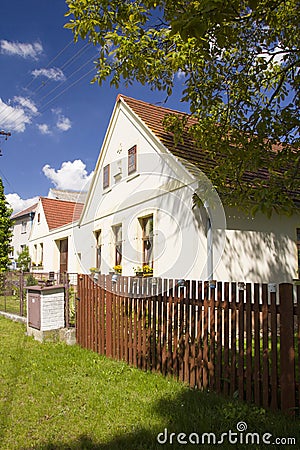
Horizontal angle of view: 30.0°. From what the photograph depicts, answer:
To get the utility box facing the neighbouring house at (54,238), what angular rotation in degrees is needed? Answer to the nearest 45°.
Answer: approximately 135° to its right

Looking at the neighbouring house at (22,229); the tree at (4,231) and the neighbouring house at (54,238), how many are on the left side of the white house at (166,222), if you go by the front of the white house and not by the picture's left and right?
0

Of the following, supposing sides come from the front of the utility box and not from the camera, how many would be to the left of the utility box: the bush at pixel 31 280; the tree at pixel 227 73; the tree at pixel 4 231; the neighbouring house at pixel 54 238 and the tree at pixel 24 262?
1

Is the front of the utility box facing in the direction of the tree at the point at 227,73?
no

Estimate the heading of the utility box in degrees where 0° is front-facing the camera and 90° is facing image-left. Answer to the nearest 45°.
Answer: approximately 45°

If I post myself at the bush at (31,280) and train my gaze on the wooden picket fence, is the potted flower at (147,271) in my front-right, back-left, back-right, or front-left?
front-left

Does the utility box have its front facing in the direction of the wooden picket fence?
no

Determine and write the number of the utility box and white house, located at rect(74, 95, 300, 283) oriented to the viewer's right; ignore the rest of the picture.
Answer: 0

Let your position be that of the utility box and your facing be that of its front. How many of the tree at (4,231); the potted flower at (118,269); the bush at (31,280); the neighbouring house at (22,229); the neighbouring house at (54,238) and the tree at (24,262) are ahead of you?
0

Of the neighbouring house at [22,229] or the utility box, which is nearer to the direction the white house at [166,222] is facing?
the utility box

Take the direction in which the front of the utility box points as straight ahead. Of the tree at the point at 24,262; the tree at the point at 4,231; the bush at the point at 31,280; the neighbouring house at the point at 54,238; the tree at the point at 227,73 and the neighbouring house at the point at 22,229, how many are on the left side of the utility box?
1

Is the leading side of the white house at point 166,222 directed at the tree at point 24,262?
no

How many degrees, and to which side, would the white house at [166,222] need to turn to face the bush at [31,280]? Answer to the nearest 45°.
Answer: approximately 90° to its right

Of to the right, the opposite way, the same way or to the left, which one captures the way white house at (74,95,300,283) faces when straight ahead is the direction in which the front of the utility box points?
the same way

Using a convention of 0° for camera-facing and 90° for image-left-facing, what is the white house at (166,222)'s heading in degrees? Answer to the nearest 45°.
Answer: approximately 45°

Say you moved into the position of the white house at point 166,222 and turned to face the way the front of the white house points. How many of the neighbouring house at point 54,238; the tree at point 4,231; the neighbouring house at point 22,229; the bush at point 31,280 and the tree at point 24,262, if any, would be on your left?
0

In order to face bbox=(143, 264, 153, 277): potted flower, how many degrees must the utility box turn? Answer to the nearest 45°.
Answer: approximately 180°

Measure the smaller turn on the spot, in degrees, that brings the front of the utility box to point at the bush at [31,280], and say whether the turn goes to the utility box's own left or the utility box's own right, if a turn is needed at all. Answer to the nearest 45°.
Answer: approximately 135° to the utility box's own right

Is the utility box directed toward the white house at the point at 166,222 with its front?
no

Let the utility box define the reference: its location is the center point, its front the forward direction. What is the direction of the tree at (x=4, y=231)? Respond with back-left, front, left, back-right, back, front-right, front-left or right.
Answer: back-right
